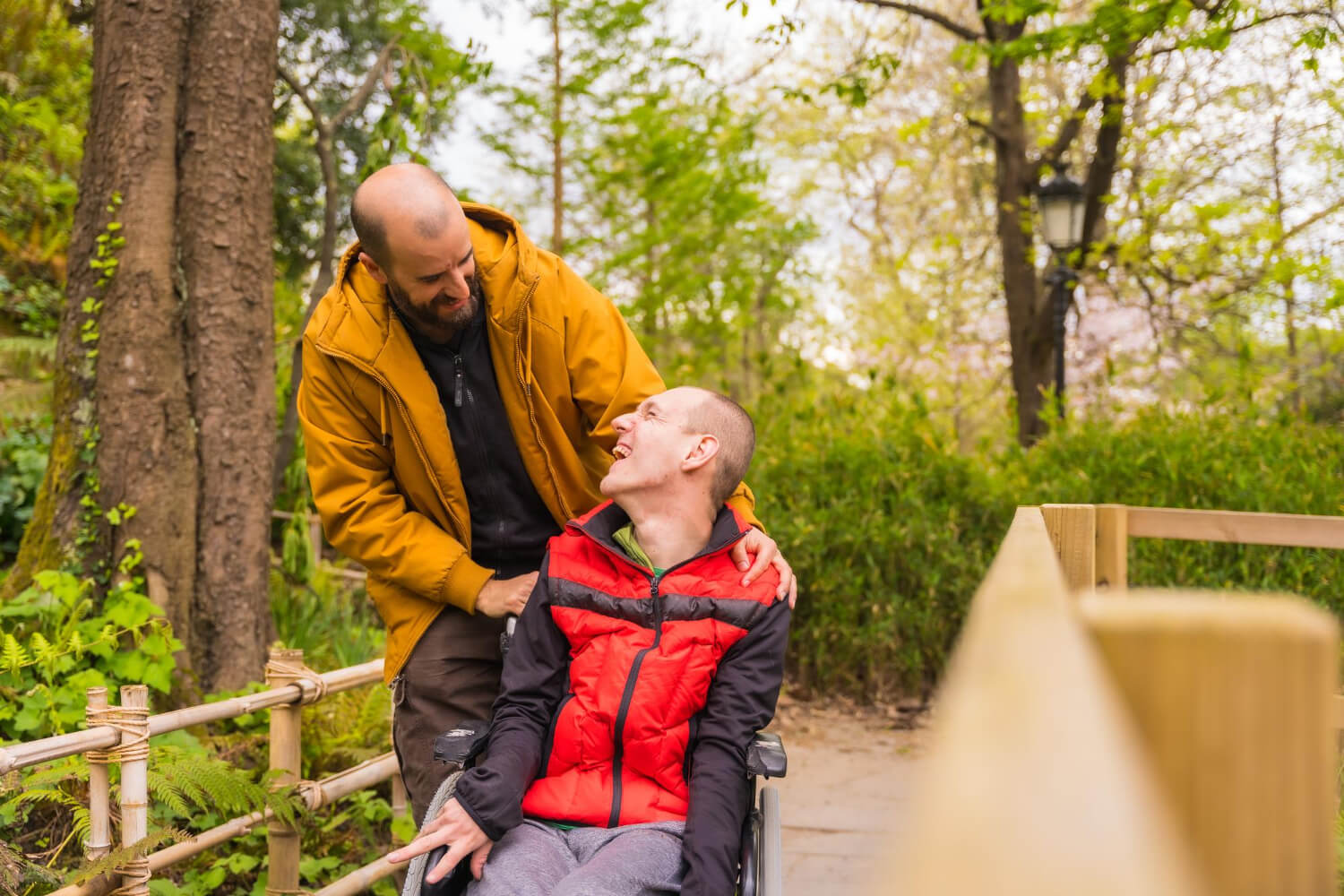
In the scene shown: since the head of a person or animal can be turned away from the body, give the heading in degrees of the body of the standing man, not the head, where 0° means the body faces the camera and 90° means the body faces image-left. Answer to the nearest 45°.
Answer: approximately 315°

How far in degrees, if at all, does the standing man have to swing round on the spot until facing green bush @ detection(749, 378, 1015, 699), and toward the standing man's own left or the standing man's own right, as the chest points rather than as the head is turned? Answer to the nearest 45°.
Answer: approximately 90° to the standing man's own left

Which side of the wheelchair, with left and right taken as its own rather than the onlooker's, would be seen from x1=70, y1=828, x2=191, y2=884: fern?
right

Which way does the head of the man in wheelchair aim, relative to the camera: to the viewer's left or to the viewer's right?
to the viewer's left

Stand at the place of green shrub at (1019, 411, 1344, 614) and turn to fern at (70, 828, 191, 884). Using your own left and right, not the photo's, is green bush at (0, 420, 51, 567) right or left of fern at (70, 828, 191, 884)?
right

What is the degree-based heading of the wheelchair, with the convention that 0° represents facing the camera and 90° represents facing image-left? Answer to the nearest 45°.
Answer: approximately 0°

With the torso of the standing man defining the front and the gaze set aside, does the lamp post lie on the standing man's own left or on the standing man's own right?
on the standing man's own left

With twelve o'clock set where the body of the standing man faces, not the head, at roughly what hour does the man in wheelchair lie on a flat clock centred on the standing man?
The man in wheelchair is roughly at 12 o'clock from the standing man.

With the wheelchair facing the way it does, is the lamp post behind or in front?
behind

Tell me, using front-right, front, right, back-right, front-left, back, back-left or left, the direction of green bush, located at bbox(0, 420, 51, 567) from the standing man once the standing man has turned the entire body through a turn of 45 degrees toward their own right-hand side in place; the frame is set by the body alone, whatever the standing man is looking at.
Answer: back-right

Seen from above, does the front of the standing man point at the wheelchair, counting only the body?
yes

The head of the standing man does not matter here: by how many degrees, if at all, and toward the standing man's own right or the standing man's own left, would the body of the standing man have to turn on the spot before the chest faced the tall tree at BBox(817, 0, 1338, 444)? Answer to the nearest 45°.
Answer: approximately 90° to the standing man's own left
